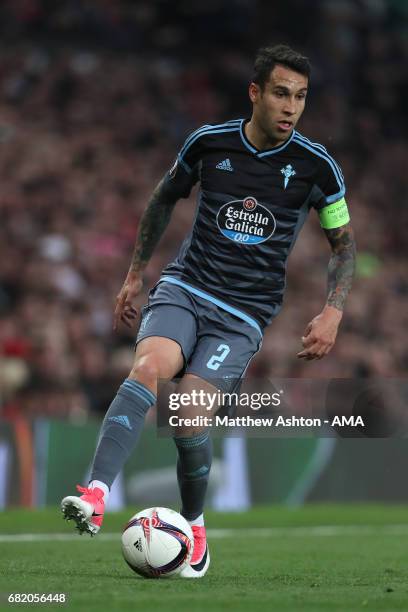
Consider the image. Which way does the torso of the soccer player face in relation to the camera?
toward the camera

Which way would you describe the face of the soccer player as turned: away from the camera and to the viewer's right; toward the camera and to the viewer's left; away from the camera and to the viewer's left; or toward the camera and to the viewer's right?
toward the camera and to the viewer's right
